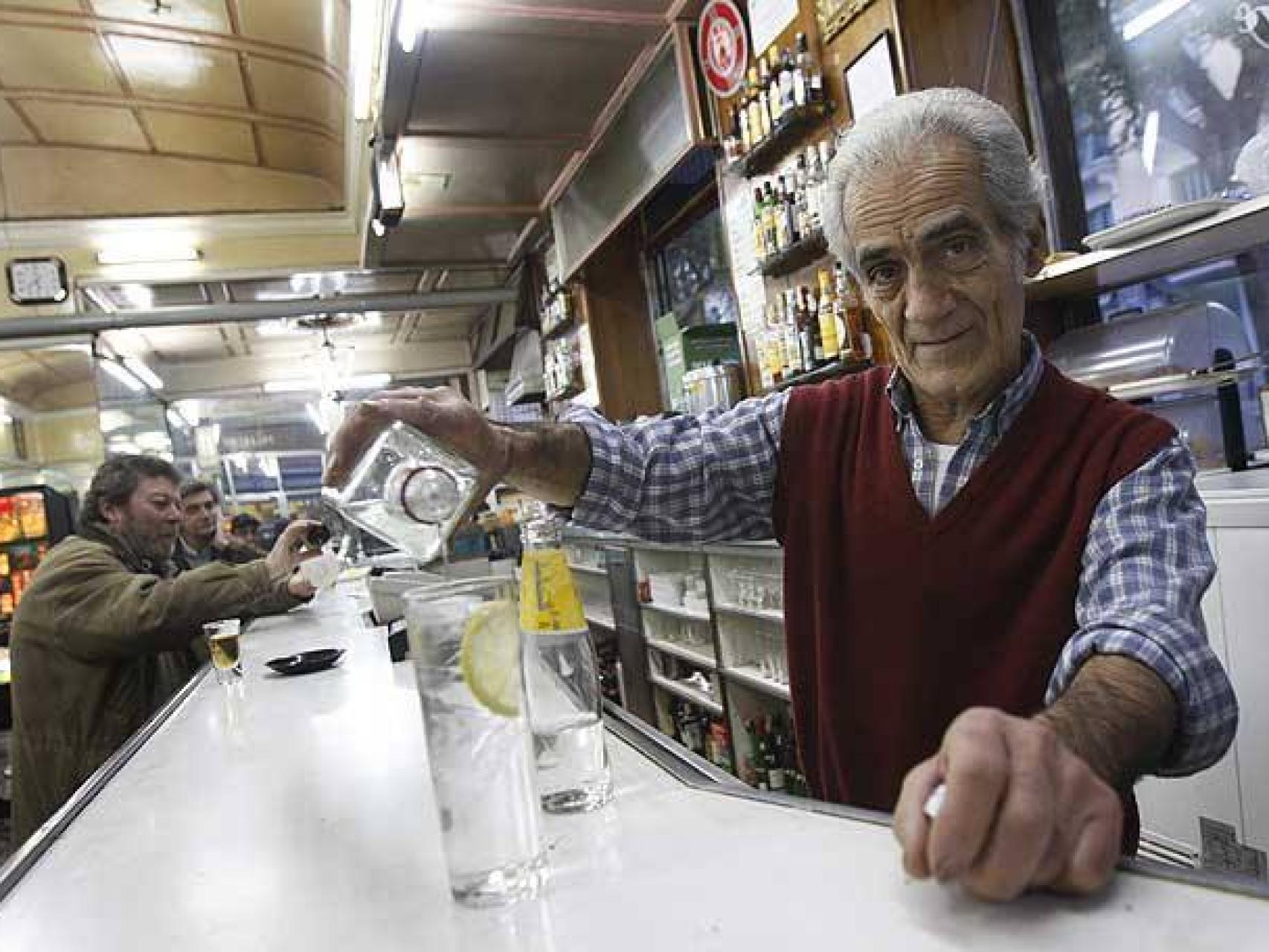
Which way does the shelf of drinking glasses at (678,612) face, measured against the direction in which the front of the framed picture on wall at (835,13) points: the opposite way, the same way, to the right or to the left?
the same way

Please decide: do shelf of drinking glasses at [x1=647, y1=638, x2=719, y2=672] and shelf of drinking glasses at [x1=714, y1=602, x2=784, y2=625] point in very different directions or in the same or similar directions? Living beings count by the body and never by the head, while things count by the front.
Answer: same or similar directions

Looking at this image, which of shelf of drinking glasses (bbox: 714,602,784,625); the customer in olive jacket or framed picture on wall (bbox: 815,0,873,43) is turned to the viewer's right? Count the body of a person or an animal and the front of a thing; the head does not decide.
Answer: the customer in olive jacket

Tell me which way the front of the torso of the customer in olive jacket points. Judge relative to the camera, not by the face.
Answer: to the viewer's right

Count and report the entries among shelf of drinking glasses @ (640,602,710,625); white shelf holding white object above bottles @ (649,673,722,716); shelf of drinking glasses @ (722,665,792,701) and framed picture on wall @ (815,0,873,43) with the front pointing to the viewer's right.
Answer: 0

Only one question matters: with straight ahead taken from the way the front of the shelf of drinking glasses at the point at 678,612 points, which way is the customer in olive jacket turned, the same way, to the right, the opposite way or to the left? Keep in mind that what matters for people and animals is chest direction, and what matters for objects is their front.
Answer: the opposite way

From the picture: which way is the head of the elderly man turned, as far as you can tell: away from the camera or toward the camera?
toward the camera

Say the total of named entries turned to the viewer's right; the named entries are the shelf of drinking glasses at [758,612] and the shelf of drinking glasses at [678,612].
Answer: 0

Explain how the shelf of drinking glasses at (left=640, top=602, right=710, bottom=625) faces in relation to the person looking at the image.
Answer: facing the viewer and to the left of the viewer

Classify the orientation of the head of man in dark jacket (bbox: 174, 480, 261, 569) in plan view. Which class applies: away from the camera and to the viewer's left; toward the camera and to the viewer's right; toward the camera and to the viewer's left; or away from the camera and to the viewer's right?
toward the camera and to the viewer's right

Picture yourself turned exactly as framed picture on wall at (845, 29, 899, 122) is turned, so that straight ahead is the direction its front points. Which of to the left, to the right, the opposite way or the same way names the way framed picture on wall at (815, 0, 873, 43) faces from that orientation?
the same way

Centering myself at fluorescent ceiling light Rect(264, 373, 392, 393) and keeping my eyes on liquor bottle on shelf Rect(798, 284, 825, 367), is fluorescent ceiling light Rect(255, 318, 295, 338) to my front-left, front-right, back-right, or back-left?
front-right
